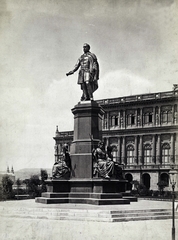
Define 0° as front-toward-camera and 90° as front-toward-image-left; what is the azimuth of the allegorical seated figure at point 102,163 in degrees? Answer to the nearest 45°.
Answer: approximately 315°

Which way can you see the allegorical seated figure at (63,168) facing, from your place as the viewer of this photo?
facing the viewer and to the left of the viewer

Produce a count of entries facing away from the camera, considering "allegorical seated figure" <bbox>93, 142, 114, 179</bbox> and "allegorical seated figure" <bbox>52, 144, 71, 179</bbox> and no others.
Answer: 0

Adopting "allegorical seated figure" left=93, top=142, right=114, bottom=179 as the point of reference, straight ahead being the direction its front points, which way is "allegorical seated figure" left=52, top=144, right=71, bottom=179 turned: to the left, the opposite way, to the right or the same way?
to the right
